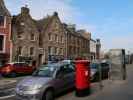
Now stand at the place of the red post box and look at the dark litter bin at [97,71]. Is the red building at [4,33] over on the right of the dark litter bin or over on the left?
left

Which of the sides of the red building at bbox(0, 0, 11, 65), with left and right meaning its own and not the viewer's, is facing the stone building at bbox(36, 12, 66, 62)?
left

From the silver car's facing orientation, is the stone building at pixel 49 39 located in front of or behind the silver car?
behind

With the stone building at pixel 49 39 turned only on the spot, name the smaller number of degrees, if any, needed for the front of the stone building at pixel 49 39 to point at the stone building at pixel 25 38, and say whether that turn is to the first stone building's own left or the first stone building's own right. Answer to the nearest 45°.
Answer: approximately 90° to the first stone building's own right

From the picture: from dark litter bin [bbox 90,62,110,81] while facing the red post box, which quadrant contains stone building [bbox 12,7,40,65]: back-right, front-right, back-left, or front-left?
back-right

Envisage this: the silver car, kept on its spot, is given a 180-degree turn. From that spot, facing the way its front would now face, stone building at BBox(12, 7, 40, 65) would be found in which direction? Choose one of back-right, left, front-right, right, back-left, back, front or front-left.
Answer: front-left

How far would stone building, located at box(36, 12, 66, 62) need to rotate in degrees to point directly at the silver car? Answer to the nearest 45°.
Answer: approximately 45° to its right

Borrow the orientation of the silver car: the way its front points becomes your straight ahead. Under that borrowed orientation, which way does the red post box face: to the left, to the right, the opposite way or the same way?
to the left

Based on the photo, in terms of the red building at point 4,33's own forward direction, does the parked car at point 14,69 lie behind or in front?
in front

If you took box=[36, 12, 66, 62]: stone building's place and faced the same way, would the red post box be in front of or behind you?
in front

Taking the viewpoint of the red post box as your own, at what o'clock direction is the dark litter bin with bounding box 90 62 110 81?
The dark litter bin is roughly at 8 o'clock from the red post box.

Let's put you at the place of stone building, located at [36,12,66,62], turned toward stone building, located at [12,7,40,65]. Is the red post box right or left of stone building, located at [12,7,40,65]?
left

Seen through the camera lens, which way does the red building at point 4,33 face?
facing the viewer and to the right of the viewer
